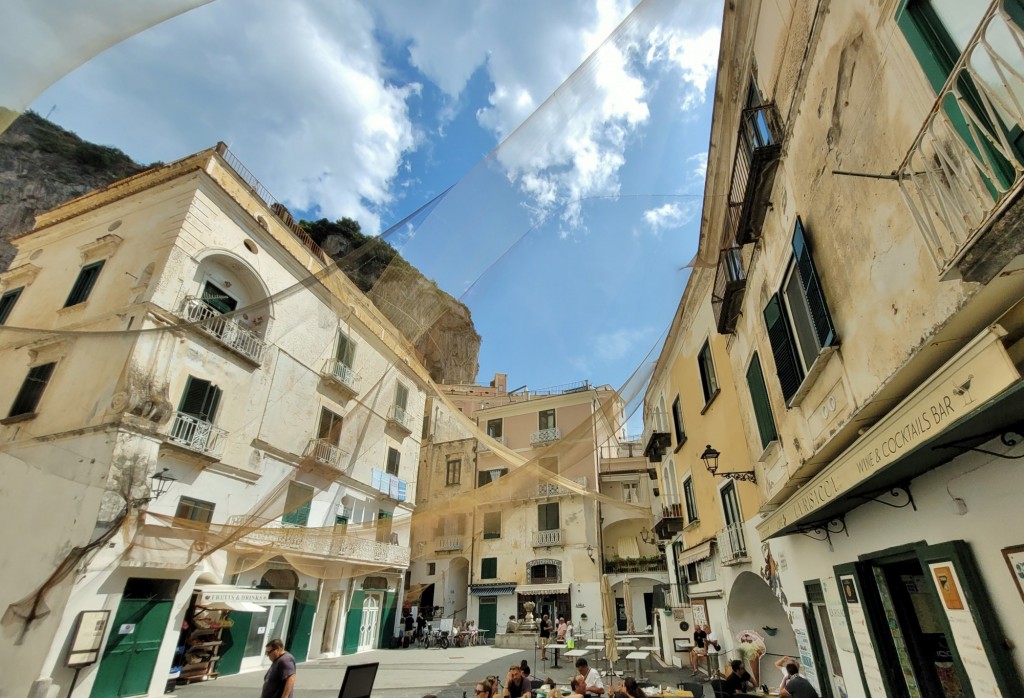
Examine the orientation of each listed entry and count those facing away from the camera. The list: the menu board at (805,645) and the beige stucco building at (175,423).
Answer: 0

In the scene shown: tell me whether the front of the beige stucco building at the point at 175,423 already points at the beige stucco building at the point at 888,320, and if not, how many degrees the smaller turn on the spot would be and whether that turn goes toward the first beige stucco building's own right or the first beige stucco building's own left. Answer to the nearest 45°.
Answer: approximately 45° to the first beige stucco building's own right

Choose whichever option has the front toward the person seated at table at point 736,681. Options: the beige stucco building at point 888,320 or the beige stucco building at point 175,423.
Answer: the beige stucco building at point 175,423

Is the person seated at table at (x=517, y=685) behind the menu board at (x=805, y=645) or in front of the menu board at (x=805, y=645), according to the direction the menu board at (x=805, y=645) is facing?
in front

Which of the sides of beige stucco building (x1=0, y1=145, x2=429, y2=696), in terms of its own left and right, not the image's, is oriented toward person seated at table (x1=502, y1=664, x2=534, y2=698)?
front

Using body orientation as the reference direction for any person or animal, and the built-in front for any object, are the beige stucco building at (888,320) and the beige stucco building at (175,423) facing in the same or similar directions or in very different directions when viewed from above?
very different directions

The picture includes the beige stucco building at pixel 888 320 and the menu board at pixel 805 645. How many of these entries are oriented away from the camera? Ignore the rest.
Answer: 0

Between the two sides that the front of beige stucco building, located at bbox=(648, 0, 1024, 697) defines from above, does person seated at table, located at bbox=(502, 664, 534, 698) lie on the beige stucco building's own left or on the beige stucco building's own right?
on the beige stucco building's own left

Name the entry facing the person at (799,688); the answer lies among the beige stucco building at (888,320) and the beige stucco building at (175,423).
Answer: the beige stucco building at (175,423)

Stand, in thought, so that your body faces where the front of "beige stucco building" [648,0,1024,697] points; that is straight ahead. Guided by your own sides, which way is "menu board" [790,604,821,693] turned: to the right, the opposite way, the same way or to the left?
the same way

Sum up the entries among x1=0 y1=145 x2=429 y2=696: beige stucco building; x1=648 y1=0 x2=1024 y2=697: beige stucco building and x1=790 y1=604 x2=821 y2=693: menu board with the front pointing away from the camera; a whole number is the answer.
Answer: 0

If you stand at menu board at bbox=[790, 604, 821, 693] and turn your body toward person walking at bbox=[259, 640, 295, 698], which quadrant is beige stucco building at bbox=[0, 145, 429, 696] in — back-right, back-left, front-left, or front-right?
front-right

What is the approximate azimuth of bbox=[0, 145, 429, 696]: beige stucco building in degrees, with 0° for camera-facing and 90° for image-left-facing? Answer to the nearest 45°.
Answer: approximately 315°

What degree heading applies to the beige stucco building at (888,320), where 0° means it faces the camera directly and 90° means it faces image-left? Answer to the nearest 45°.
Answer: approximately 45°

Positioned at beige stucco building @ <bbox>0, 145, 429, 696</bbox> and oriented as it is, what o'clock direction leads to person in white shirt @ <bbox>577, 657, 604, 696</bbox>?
The person in white shirt is roughly at 12 o'clock from the beige stucco building.
